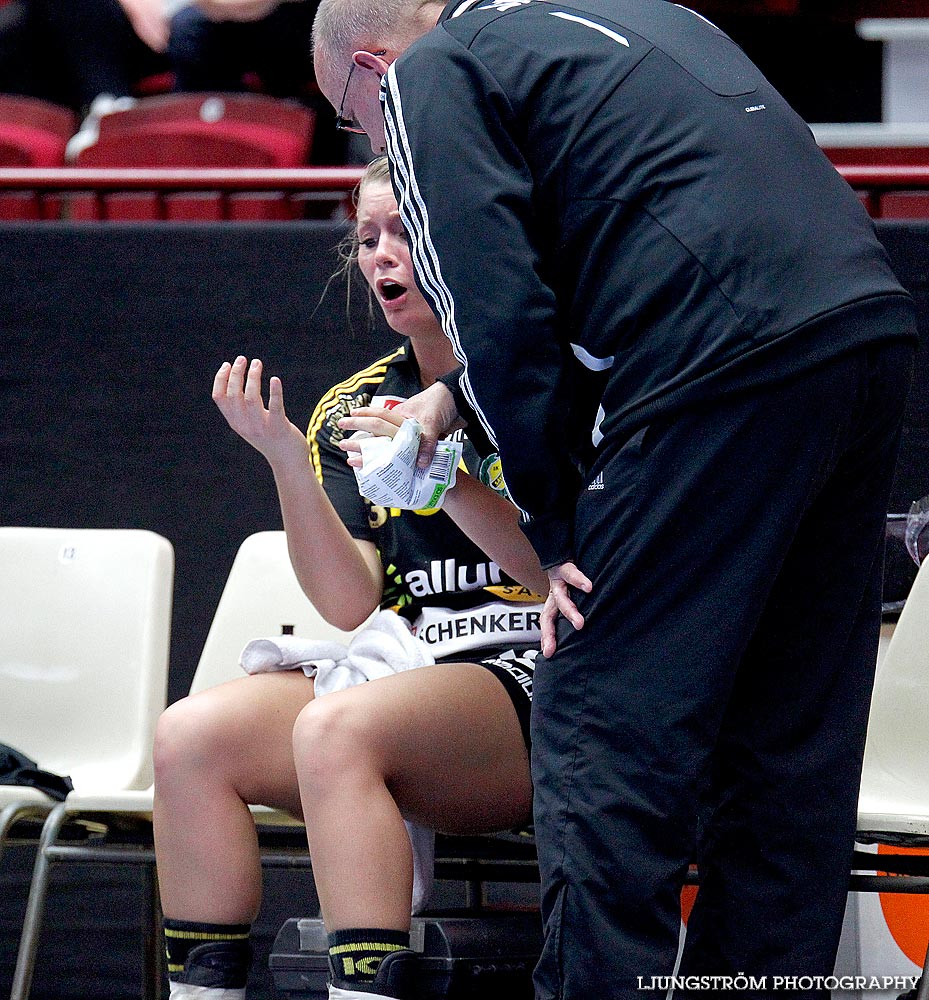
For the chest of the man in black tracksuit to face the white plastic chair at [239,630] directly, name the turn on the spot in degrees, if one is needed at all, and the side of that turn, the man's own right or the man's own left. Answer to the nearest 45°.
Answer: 0° — they already face it

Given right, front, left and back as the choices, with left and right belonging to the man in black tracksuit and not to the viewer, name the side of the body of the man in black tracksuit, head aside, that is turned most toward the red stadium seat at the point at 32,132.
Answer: front

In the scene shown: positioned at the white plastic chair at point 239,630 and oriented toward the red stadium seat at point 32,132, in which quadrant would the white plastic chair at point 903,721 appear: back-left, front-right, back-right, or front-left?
back-right

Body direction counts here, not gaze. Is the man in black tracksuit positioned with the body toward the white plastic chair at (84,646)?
yes

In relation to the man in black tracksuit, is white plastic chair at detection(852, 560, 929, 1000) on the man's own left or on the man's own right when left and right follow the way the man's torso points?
on the man's own right

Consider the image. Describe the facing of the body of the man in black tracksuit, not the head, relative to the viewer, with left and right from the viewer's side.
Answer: facing away from the viewer and to the left of the viewer

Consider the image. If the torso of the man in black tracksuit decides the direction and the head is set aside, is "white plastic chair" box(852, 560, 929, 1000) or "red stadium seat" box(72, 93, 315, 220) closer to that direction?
the red stadium seat
